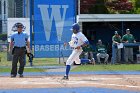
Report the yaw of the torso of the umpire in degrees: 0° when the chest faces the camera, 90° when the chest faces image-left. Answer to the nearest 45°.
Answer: approximately 0°

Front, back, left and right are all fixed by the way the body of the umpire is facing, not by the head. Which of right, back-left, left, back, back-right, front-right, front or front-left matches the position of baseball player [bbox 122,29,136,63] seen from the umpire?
back-left

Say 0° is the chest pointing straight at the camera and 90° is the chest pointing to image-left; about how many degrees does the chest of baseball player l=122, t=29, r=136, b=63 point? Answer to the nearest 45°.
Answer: approximately 0°

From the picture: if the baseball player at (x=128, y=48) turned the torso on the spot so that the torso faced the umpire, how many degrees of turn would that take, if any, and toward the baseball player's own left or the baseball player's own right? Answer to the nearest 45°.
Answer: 0° — they already face them
